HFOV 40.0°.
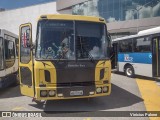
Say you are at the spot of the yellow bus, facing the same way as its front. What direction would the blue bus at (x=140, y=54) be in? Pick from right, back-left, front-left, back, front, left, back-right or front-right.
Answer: back-left

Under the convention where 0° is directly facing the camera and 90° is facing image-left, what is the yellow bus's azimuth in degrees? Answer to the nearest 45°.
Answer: approximately 0°
